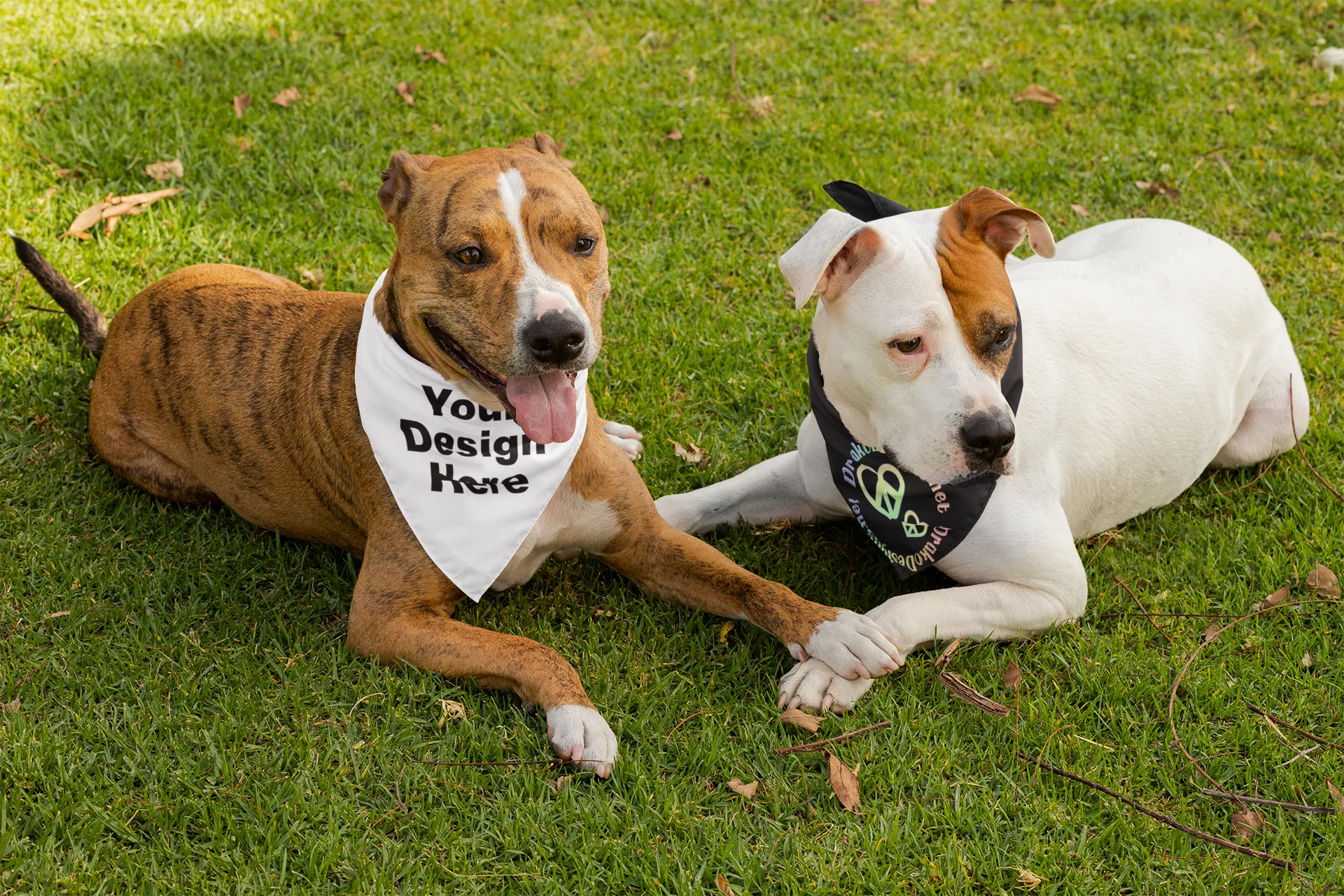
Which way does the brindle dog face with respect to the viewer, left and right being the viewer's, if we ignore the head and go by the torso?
facing the viewer and to the right of the viewer

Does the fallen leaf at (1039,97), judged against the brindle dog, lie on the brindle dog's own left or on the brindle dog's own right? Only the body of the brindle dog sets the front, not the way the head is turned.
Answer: on the brindle dog's own left

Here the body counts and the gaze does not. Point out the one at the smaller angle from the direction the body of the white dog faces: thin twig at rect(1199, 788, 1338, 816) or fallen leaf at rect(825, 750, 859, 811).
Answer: the fallen leaf

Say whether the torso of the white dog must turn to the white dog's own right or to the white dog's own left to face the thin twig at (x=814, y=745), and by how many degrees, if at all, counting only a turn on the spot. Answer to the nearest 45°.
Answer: approximately 45° to the white dog's own left

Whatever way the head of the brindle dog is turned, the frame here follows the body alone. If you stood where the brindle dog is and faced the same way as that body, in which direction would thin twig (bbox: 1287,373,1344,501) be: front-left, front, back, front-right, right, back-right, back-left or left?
front-left

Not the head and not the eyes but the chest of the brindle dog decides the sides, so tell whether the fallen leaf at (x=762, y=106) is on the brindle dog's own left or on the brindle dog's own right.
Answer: on the brindle dog's own left

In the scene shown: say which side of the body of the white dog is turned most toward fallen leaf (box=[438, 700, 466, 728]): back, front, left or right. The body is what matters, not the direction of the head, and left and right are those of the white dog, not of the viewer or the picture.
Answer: front

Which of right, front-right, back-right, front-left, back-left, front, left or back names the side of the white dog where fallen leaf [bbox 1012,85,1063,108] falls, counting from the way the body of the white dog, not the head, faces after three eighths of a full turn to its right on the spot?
front

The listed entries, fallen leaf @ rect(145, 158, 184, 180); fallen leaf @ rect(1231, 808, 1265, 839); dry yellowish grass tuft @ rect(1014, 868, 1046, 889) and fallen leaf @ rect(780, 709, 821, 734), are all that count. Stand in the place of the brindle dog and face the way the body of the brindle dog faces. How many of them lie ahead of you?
3

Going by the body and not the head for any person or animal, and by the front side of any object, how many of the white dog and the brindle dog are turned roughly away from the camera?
0

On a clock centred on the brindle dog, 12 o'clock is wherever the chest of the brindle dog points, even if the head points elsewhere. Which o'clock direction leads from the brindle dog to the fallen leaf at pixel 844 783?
The fallen leaf is roughly at 12 o'clock from the brindle dog.

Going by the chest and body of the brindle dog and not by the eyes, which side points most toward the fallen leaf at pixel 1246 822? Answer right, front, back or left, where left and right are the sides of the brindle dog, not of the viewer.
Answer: front

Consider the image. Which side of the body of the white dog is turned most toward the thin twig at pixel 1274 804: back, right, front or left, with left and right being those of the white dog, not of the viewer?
left
